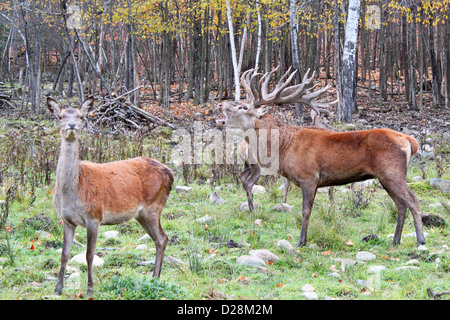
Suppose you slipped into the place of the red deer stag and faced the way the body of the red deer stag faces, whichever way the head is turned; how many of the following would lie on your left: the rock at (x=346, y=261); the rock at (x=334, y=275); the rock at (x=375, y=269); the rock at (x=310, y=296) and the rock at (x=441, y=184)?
4

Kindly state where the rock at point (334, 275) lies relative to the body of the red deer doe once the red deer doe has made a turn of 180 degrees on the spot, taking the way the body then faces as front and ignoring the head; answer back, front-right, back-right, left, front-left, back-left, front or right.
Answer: front-right

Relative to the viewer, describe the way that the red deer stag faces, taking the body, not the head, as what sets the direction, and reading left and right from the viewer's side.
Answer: facing to the left of the viewer

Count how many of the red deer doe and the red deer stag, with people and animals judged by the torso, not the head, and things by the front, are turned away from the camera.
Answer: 0

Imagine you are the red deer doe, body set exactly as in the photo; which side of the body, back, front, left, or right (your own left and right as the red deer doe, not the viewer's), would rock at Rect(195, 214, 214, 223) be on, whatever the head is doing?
back

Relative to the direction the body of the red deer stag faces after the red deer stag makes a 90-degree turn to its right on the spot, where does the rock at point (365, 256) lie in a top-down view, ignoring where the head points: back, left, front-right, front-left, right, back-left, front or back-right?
back

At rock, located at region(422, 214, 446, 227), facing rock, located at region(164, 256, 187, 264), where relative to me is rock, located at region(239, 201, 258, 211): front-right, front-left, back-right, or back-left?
front-right

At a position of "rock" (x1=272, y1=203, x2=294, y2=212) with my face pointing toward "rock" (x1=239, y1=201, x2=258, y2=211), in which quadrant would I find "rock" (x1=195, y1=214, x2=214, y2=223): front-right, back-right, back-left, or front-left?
front-left

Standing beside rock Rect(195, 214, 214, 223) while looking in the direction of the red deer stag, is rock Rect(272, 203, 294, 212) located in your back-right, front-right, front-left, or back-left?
front-left

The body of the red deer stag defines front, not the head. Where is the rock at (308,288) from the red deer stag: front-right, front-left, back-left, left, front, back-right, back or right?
left

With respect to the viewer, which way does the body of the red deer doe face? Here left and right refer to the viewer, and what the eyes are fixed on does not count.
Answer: facing the viewer and to the left of the viewer

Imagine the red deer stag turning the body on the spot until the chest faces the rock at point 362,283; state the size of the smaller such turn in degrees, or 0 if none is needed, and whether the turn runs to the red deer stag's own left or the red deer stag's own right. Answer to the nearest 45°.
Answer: approximately 90° to the red deer stag's own left
